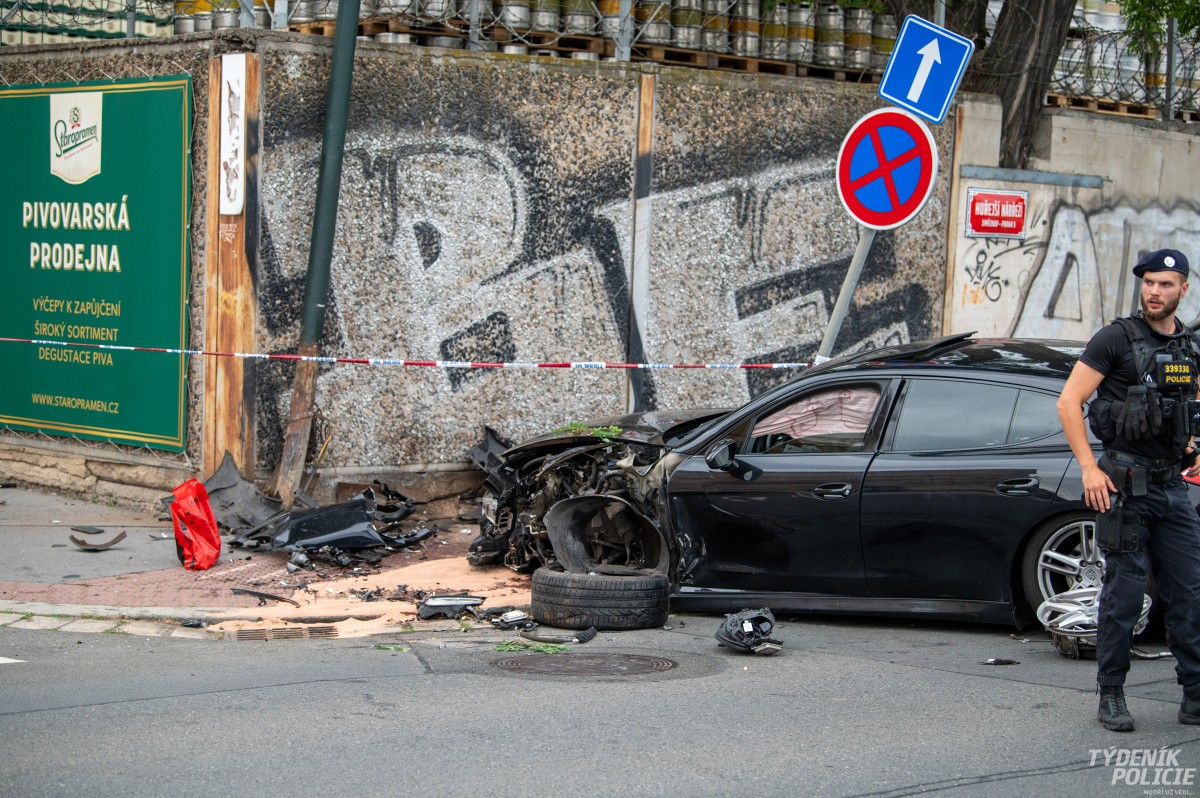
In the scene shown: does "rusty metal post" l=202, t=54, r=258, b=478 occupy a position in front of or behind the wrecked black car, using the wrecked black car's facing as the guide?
in front

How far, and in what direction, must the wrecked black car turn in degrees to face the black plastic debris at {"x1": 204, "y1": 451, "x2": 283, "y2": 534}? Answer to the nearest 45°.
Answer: approximately 45° to its right

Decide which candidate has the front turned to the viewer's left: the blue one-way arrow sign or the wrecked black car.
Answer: the wrecked black car

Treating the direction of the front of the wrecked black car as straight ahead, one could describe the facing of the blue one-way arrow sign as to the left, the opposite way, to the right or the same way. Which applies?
to the left

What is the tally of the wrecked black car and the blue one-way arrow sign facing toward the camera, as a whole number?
1

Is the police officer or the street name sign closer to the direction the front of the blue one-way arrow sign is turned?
the police officer

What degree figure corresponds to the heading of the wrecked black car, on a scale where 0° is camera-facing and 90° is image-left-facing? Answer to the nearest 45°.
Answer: approximately 90°

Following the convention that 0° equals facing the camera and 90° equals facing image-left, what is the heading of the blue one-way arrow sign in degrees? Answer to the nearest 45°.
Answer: approximately 0°

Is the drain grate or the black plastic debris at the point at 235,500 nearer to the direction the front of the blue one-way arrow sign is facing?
the drain grate
